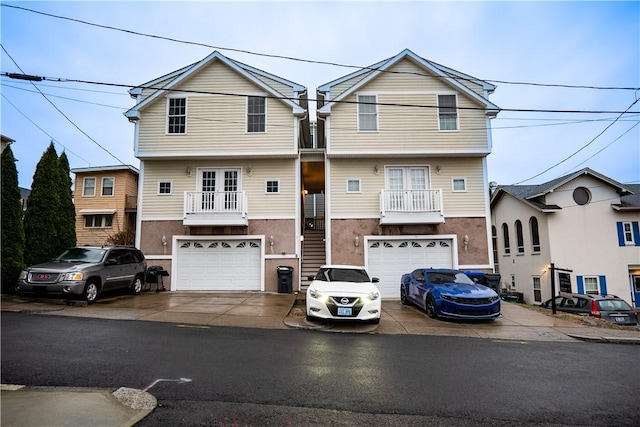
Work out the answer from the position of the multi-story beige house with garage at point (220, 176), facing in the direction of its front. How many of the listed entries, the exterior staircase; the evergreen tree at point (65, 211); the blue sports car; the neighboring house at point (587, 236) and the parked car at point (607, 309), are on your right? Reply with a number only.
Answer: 1

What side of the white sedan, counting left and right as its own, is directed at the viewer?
front

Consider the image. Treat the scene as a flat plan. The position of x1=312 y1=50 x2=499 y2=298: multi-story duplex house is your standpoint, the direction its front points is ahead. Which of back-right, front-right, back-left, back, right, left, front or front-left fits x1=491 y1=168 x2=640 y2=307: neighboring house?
back-left

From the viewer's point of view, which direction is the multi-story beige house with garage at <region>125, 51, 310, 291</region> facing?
toward the camera

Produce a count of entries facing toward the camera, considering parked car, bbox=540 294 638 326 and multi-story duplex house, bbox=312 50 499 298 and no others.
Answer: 1

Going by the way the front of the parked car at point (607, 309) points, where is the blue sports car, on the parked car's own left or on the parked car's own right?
on the parked car's own left

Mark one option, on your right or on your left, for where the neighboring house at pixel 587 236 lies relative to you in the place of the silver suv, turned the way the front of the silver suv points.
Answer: on your left

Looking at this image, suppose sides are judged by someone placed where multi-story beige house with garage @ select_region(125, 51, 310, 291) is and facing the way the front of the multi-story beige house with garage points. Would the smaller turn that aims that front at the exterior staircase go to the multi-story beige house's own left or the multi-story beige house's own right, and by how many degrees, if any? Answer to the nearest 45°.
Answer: approximately 90° to the multi-story beige house's own left

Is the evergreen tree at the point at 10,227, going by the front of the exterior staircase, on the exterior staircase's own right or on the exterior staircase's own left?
on the exterior staircase's own right

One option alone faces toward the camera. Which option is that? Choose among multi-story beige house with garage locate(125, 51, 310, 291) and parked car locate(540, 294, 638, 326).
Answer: the multi-story beige house with garage

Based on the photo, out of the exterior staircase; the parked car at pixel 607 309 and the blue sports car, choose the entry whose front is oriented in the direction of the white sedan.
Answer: the exterior staircase

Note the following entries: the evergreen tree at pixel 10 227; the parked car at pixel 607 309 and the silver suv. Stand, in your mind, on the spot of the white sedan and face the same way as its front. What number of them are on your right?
2

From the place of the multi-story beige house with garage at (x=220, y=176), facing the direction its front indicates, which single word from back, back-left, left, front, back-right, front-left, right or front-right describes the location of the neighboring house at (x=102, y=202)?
back-right

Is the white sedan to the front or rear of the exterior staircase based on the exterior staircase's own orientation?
to the front

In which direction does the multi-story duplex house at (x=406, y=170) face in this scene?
toward the camera

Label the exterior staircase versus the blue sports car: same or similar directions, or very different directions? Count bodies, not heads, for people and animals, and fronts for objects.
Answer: same or similar directions

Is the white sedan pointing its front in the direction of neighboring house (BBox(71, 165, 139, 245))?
no

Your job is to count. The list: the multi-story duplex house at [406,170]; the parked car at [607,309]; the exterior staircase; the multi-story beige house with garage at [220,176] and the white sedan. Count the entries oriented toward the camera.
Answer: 4

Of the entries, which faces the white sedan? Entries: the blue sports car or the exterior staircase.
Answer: the exterior staircase

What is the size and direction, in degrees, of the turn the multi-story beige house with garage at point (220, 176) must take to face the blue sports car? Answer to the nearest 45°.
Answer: approximately 45° to its left
